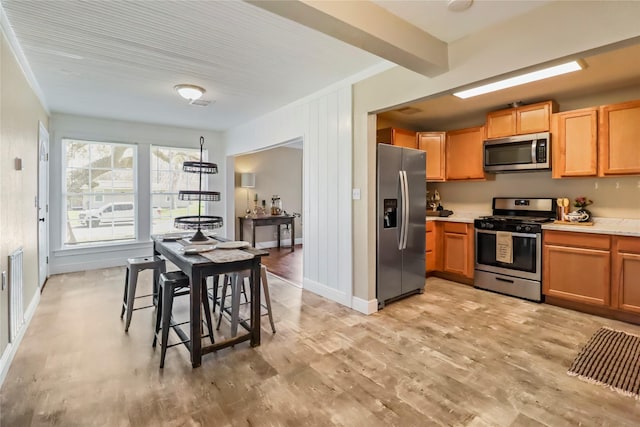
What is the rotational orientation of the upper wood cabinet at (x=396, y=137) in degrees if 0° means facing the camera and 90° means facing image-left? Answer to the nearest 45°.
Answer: approximately 315°

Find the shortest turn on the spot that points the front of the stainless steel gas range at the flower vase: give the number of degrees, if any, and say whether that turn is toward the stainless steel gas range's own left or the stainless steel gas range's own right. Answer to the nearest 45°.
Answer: approximately 135° to the stainless steel gas range's own left

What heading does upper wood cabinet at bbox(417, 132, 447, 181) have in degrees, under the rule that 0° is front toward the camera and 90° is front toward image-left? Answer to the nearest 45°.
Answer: approximately 0°

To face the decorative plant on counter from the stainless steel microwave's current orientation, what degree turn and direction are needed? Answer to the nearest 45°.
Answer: approximately 135° to its left

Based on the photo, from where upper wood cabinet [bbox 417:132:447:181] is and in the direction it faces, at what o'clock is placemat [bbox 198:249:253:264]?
The placemat is roughly at 1 o'clock from the upper wood cabinet.

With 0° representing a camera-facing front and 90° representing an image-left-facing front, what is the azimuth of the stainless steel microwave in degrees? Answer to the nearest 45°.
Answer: approximately 45°

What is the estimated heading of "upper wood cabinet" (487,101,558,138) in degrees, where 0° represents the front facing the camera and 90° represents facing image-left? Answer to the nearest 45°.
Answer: approximately 45°

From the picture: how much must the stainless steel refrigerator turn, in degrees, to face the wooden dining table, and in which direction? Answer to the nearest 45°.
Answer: approximately 90° to its right
